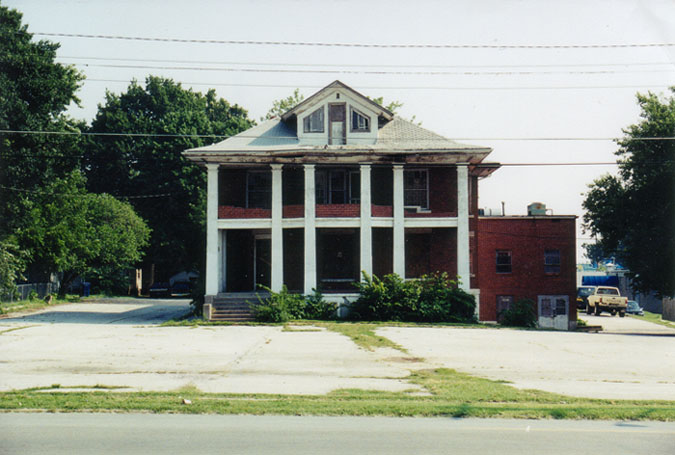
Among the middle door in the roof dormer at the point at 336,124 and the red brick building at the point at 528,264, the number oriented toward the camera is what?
2

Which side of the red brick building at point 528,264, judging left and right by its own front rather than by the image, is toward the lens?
front

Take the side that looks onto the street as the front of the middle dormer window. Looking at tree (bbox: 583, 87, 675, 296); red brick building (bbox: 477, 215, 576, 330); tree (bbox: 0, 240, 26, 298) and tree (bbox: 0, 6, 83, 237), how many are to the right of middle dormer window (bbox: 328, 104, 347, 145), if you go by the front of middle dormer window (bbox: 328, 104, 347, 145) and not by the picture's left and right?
2

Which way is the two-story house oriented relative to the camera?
toward the camera

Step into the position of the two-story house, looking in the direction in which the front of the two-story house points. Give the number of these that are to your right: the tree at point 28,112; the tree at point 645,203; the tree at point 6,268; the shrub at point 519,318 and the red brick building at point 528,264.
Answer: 2

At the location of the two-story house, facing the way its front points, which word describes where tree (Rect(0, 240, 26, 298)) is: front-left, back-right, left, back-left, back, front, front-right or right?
right

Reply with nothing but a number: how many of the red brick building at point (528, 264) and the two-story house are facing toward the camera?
2

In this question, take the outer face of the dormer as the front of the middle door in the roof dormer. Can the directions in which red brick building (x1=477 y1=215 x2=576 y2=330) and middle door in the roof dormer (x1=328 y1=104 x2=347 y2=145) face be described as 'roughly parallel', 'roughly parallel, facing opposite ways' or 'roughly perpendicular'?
roughly parallel

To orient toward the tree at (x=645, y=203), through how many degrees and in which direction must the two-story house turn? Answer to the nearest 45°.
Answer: approximately 90° to its left

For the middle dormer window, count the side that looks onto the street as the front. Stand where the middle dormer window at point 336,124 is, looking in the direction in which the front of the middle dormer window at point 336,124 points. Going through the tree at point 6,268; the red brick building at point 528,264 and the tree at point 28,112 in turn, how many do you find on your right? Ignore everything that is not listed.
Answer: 2
